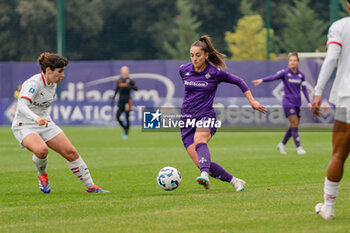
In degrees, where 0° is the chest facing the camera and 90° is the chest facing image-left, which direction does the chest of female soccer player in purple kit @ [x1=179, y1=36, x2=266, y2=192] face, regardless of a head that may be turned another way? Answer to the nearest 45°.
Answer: approximately 45°

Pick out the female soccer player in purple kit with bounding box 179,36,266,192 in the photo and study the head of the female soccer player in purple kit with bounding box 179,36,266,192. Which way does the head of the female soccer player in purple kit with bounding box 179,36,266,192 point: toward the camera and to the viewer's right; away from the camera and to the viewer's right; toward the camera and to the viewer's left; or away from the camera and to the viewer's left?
toward the camera and to the viewer's left

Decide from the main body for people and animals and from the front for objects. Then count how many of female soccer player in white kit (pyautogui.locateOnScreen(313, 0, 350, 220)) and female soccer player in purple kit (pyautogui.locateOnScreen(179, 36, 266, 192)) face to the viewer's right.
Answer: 0

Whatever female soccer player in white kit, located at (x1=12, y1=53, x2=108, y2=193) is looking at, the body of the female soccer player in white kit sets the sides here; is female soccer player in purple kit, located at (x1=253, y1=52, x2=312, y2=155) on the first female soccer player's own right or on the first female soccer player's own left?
on the first female soccer player's own left

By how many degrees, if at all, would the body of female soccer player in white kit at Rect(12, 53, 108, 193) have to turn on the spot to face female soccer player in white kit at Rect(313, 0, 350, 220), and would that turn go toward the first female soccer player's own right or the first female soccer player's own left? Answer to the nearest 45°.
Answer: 0° — they already face them

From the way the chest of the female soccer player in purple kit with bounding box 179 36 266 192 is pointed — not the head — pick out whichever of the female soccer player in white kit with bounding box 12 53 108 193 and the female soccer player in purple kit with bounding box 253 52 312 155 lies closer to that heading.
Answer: the female soccer player in white kit

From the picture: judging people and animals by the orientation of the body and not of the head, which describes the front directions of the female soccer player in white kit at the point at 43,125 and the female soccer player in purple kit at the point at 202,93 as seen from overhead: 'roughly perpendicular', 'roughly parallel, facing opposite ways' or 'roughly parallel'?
roughly perpendicular

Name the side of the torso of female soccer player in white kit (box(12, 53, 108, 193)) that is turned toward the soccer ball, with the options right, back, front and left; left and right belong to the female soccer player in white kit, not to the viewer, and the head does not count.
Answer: front
